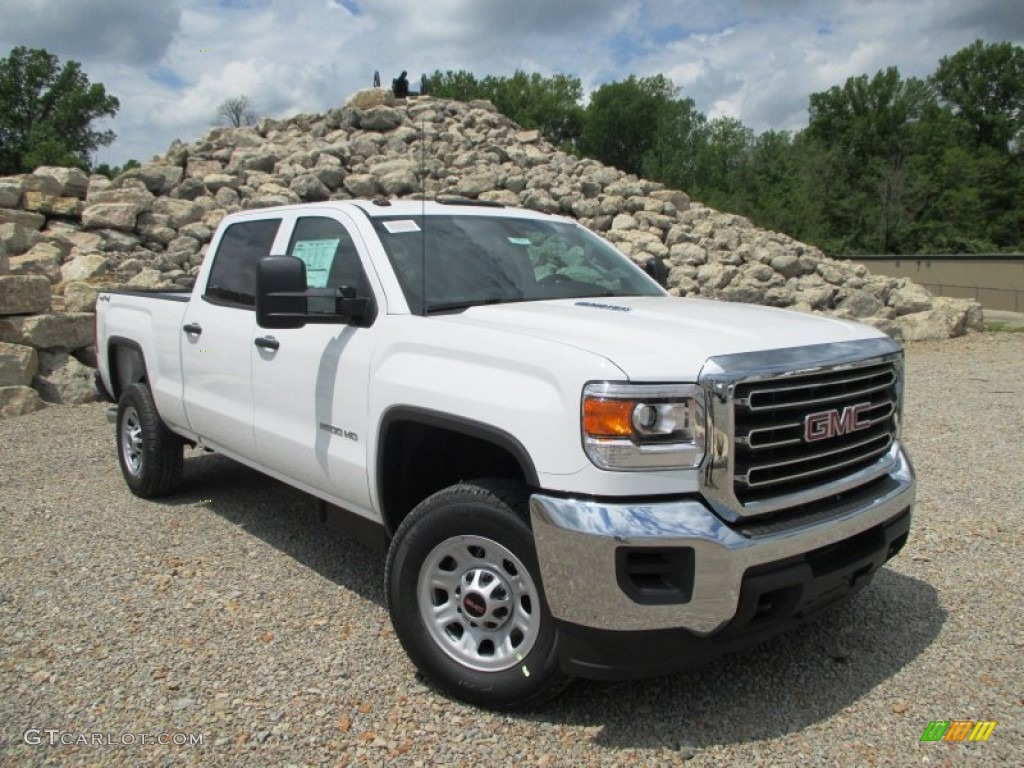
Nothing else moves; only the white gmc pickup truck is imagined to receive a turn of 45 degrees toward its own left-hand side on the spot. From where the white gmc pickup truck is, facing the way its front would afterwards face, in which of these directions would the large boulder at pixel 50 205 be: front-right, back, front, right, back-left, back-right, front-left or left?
back-left

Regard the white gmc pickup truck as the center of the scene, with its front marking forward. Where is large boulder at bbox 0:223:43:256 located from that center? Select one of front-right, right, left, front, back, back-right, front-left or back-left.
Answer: back

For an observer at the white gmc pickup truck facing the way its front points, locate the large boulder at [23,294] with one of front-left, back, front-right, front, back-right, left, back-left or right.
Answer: back

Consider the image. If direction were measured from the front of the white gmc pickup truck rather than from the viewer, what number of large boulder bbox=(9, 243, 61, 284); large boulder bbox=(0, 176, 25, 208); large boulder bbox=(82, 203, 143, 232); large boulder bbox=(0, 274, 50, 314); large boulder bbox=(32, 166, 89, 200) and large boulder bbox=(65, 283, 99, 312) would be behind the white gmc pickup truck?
6

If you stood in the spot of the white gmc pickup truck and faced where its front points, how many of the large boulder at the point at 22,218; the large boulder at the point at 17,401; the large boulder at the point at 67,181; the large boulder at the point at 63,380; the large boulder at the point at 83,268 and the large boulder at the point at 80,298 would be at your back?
6

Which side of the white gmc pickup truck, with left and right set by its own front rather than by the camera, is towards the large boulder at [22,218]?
back

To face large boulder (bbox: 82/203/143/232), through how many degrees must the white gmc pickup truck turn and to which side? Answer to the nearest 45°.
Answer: approximately 180°

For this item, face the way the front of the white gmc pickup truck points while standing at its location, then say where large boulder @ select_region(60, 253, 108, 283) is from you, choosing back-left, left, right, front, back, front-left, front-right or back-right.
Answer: back

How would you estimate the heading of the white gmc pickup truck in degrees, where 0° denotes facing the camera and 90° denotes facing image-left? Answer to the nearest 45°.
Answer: approximately 315°

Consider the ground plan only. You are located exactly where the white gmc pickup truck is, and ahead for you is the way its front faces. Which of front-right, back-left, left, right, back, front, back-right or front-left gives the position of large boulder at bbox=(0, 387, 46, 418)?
back

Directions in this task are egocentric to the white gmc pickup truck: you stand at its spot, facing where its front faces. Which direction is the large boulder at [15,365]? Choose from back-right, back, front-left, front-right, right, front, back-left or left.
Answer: back

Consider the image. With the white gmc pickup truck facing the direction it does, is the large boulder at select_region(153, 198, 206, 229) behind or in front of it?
behind

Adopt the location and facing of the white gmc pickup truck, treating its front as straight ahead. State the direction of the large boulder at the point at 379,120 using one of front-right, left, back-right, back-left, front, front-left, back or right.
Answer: back-left
